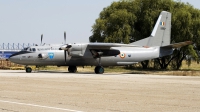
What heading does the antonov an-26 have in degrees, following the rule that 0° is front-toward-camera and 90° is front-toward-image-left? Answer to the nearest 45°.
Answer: approximately 45°
